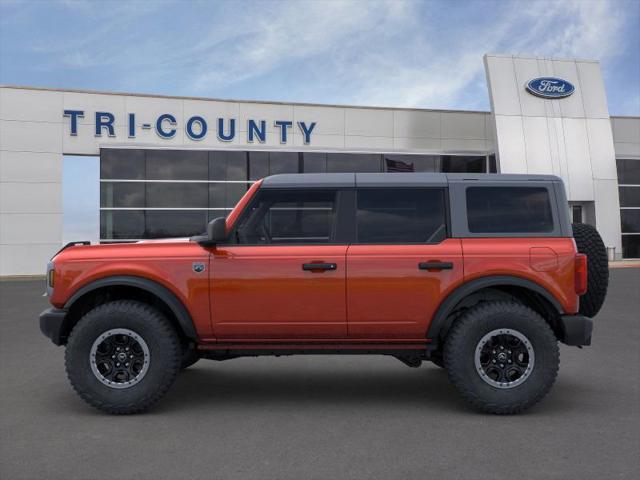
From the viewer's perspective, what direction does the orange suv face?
to the viewer's left

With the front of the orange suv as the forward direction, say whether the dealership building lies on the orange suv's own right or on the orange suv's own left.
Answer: on the orange suv's own right
